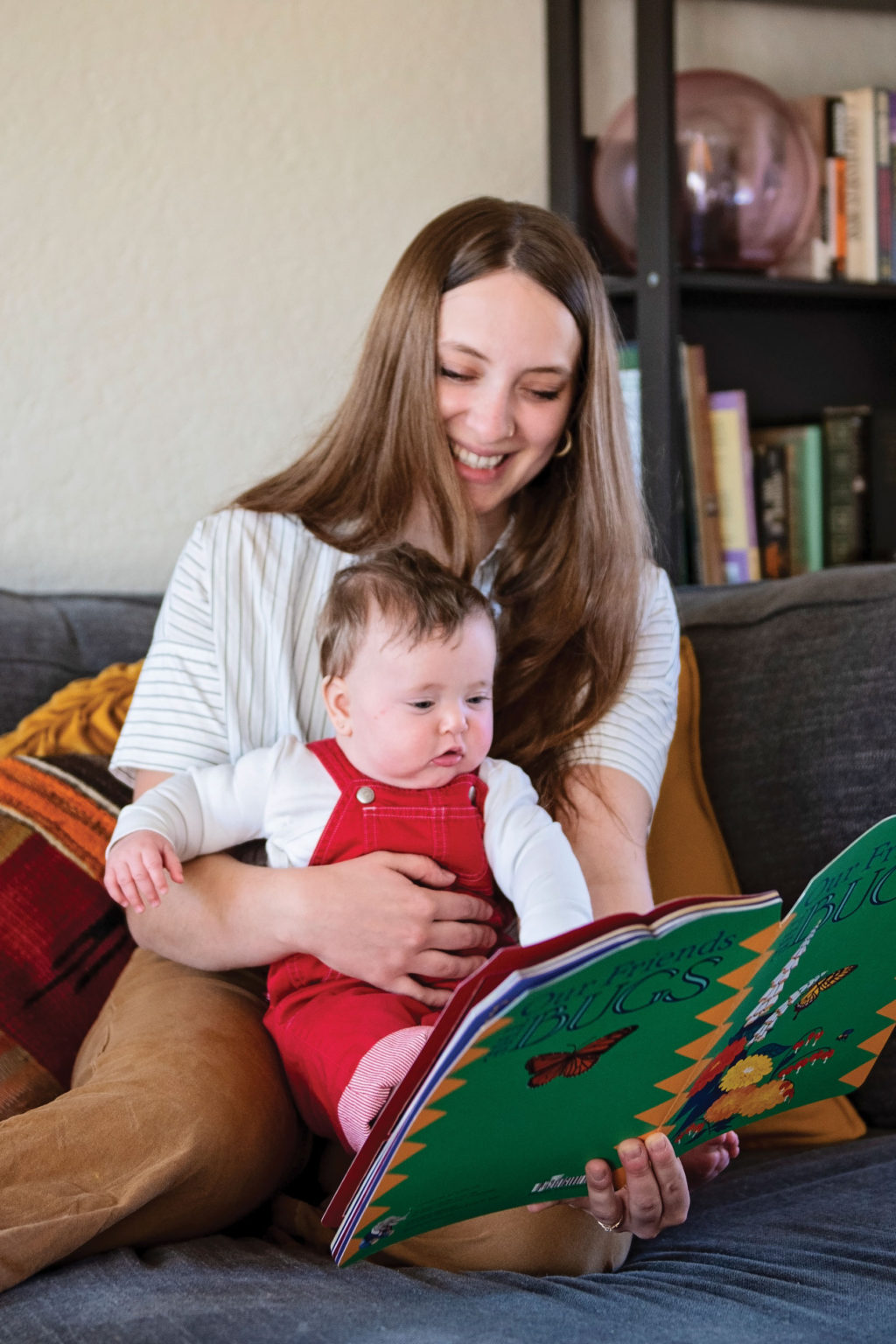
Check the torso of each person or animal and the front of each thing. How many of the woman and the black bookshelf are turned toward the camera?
2

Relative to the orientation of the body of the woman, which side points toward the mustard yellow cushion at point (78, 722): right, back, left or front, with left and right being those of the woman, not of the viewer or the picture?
right

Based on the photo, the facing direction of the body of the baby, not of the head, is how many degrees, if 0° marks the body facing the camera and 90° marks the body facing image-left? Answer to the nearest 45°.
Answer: approximately 315°

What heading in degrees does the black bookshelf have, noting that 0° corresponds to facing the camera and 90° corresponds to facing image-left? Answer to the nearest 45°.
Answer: approximately 0°

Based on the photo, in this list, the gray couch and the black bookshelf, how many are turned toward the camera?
2

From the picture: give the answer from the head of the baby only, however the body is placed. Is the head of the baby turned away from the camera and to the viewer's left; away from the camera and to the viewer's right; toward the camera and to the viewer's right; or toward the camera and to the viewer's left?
toward the camera and to the viewer's right

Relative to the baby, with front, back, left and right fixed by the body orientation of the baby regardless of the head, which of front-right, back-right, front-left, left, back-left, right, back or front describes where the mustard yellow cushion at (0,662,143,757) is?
back

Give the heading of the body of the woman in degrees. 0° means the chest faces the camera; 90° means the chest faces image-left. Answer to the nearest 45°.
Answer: approximately 0°
